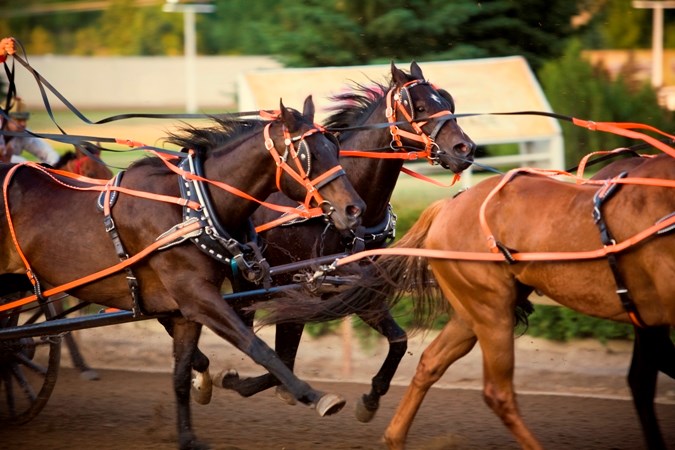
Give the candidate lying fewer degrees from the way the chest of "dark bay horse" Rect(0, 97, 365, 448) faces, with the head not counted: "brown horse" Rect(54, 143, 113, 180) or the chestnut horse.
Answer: the chestnut horse

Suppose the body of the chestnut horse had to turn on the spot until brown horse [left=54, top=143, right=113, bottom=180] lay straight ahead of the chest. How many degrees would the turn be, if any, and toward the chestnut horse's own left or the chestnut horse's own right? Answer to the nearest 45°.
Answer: approximately 135° to the chestnut horse's own left

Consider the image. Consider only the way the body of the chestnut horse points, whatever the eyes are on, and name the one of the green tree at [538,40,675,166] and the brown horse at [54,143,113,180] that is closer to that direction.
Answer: the green tree

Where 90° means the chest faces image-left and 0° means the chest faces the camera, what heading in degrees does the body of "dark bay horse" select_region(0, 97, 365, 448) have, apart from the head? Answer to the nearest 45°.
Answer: approximately 270°

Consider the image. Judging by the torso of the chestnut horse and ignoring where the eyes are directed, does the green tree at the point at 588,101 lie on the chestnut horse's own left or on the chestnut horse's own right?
on the chestnut horse's own left

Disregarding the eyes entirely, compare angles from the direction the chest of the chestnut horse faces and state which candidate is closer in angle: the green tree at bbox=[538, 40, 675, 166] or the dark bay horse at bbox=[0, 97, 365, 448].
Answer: the green tree

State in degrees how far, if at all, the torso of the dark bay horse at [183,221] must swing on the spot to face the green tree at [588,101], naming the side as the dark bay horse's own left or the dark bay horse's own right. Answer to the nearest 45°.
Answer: approximately 45° to the dark bay horse's own left

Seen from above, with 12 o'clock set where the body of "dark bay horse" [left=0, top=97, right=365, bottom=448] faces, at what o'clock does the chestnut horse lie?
The chestnut horse is roughly at 1 o'clock from the dark bay horse.

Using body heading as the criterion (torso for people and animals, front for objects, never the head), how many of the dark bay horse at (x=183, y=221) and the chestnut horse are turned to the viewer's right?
2

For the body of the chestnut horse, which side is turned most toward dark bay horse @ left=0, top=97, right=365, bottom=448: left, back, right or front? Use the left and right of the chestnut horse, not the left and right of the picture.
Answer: back

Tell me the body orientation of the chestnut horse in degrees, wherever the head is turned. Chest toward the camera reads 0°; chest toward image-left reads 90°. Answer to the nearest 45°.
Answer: approximately 270°
